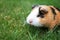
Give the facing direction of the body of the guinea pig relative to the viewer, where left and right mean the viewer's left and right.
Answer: facing the viewer and to the left of the viewer
